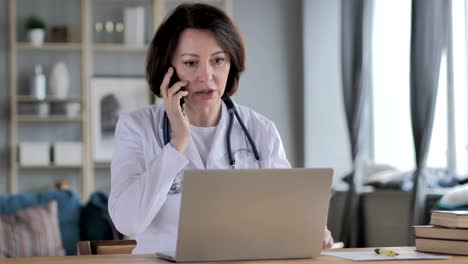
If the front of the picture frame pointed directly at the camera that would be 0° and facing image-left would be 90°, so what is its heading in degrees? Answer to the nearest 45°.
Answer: approximately 0°

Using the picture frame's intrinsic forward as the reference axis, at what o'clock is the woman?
The woman is roughly at 12 o'clock from the picture frame.

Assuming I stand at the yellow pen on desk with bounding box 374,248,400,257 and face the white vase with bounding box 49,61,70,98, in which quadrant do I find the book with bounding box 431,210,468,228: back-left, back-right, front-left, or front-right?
back-right

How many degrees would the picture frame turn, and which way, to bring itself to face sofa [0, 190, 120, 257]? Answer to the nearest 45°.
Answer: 0° — it already faces it

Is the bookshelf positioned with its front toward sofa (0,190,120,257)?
yes

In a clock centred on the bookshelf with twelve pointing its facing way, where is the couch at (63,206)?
The couch is roughly at 12 o'clock from the bookshelf.

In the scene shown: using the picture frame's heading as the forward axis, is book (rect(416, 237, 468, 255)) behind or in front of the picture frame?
in front

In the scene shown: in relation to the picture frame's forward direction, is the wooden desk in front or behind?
in front

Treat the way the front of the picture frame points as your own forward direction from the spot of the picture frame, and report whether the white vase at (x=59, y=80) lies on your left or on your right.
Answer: on your right

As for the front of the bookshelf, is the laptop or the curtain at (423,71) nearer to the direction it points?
the laptop

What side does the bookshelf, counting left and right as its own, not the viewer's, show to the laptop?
front

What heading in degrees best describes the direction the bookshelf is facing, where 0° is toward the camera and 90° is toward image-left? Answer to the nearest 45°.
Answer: approximately 0°
